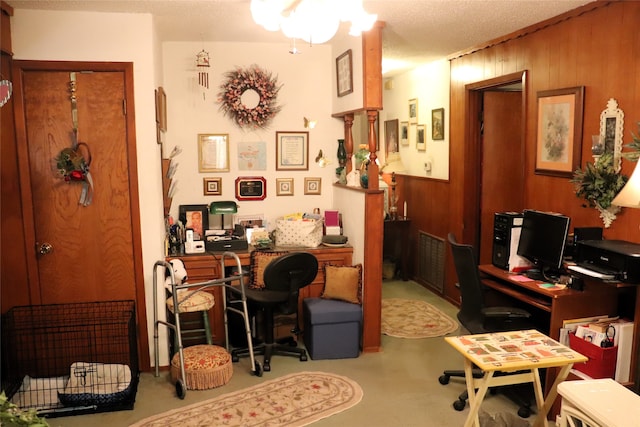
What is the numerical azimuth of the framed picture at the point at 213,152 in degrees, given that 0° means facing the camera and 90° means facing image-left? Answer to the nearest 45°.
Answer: approximately 0°

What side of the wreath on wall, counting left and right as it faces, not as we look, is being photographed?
front

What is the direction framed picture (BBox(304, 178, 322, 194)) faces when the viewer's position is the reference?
facing the viewer

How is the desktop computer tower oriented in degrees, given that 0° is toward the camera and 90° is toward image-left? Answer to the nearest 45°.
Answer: approximately 45°

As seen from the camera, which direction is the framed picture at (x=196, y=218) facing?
toward the camera

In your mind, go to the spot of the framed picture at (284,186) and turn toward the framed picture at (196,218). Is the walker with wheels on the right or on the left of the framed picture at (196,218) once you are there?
left

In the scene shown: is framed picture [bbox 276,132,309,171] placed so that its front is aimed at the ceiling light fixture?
yes

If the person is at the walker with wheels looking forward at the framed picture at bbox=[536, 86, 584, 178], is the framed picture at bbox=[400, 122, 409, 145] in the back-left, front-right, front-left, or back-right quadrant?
front-left

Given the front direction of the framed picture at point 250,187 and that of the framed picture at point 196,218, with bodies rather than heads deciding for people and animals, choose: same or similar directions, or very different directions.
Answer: same or similar directions

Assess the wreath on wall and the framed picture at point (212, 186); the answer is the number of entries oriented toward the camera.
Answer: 2

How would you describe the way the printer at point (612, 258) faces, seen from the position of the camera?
facing the viewer and to the left of the viewer

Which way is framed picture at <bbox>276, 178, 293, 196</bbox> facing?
toward the camera

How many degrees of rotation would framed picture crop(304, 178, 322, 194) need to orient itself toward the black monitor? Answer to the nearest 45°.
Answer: approximately 45° to its left

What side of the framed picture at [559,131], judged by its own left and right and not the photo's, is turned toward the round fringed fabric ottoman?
front

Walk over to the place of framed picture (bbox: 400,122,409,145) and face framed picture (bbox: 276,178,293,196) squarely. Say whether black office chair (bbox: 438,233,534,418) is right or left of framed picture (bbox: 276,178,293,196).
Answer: left

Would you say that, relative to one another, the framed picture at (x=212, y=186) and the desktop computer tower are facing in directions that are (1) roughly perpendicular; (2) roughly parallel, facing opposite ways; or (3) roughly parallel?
roughly perpendicular

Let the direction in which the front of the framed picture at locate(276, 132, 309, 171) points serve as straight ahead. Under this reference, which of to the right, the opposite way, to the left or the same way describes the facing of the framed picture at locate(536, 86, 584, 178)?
to the right
